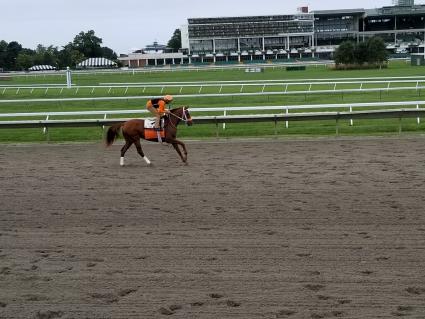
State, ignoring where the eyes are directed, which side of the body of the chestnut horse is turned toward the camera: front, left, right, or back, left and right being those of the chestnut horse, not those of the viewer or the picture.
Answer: right

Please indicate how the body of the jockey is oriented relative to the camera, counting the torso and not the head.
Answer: to the viewer's right
